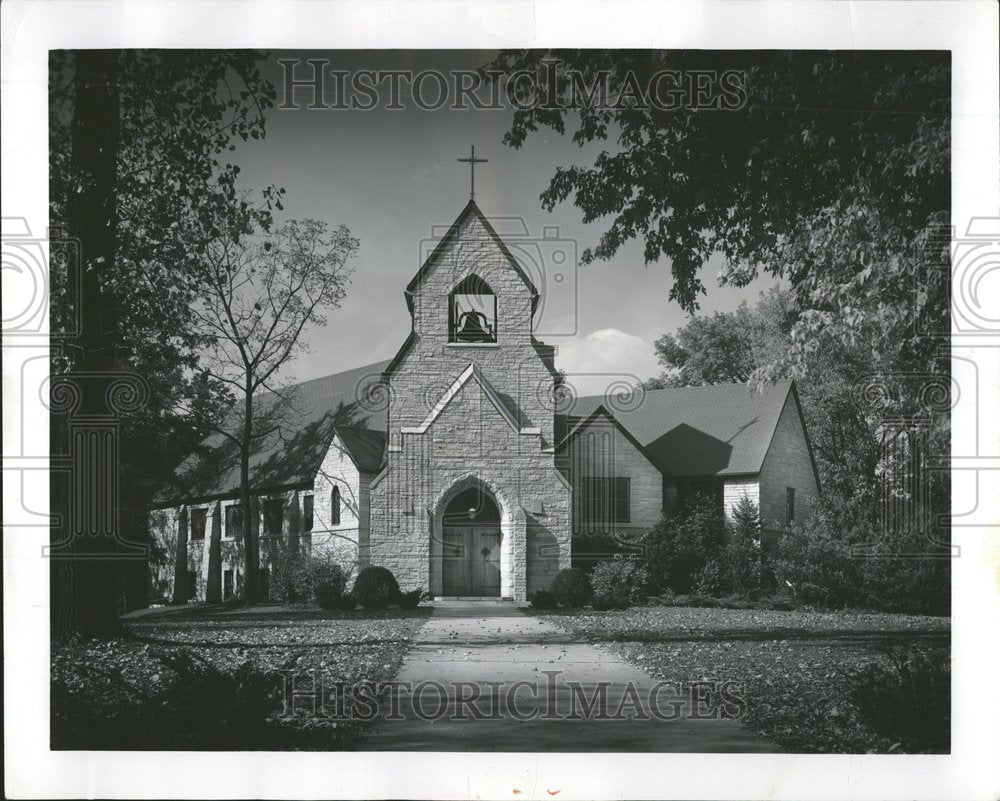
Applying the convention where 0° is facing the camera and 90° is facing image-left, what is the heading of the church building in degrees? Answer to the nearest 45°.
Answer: approximately 0°

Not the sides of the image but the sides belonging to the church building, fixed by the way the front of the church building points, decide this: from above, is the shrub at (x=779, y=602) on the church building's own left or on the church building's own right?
on the church building's own left

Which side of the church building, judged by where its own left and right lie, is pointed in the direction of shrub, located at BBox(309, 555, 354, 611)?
front

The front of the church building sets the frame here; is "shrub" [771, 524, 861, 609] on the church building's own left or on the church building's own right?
on the church building's own left

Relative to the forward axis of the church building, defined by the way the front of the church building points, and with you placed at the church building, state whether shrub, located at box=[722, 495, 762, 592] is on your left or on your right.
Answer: on your left

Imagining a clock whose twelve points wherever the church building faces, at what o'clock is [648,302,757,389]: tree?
The tree is roughly at 7 o'clock from the church building.

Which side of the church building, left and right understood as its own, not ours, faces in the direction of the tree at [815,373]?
left
